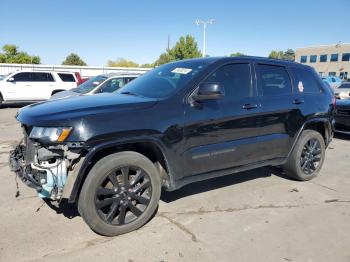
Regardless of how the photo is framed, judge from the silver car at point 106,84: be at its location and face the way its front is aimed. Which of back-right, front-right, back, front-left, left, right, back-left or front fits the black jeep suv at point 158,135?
front-left

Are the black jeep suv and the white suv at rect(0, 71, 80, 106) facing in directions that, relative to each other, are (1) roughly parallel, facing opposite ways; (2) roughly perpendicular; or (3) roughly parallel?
roughly parallel

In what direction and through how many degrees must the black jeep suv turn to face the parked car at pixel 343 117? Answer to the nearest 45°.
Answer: approximately 180°

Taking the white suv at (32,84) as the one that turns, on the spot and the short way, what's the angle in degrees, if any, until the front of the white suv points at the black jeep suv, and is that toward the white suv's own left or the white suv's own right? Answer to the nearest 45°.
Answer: approximately 90° to the white suv's own left

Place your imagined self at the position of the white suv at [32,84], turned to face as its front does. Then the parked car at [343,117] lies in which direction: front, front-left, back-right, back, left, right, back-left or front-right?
back-left

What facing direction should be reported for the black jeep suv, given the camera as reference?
facing the viewer and to the left of the viewer

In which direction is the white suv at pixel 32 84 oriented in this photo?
to the viewer's left

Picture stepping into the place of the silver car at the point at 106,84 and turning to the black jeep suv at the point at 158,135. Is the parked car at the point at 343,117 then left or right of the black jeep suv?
left

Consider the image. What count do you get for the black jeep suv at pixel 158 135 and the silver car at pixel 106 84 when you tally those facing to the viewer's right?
0

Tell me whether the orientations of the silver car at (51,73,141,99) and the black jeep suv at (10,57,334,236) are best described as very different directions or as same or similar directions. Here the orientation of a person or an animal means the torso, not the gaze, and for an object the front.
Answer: same or similar directions

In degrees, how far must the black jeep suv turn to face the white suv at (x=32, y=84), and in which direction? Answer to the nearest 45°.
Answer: approximately 90° to its right
